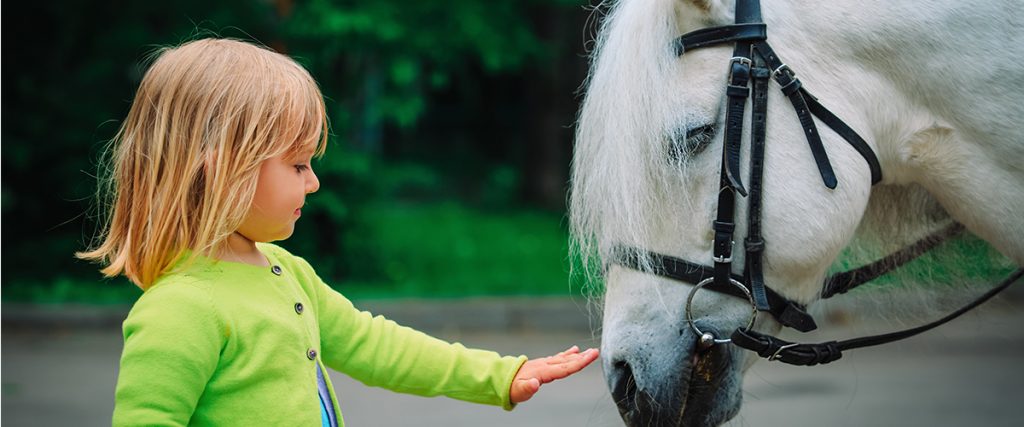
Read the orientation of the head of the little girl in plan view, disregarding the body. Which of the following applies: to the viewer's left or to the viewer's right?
to the viewer's right

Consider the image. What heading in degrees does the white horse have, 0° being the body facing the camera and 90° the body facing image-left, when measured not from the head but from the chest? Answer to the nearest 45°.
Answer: approximately 90°
